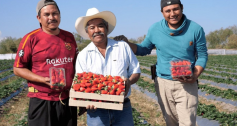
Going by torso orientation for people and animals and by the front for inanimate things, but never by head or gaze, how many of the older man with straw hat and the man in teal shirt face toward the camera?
2

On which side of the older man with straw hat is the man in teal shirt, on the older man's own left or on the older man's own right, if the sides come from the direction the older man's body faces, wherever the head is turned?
on the older man's own left

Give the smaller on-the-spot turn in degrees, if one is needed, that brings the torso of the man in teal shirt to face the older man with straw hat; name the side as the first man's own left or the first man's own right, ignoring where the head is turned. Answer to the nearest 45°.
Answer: approximately 45° to the first man's own right

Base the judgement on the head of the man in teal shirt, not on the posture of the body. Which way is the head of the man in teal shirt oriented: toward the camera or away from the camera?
toward the camera

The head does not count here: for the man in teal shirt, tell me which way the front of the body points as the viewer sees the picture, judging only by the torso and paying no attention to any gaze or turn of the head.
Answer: toward the camera

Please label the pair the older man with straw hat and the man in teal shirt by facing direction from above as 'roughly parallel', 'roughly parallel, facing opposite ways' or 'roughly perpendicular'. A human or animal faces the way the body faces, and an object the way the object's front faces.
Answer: roughly parallel

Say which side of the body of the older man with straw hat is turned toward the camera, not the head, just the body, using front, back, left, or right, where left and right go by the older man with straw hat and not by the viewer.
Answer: front

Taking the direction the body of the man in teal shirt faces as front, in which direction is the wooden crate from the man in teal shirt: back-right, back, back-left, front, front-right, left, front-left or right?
front-right
